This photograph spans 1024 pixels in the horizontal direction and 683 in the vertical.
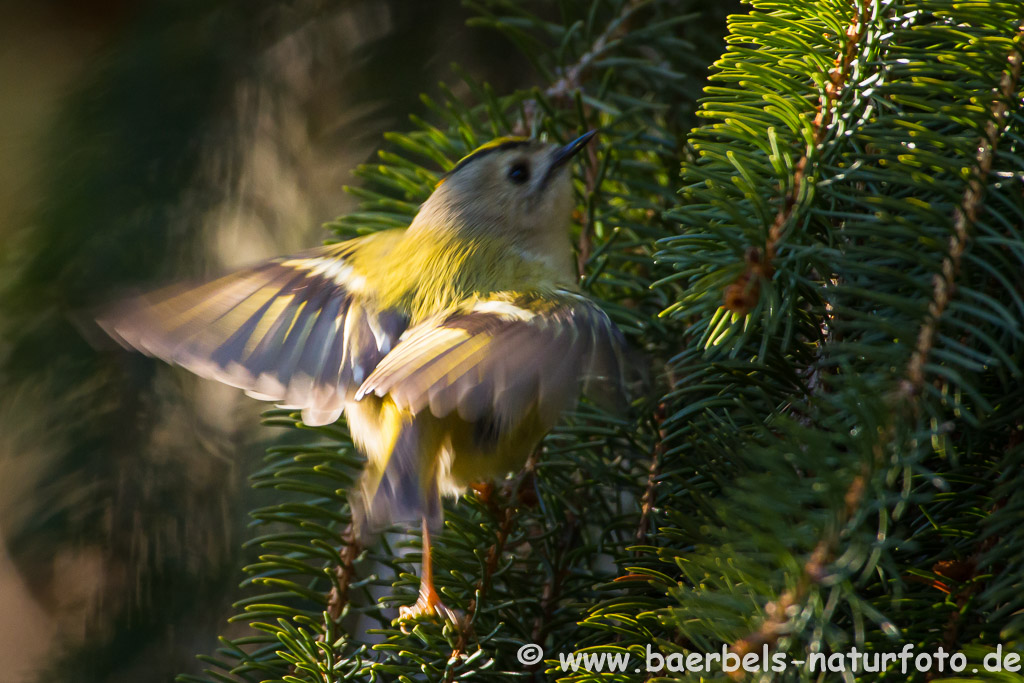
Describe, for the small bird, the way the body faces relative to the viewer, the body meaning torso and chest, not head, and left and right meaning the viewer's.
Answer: facing away from the viewer and to the right of the viewer
